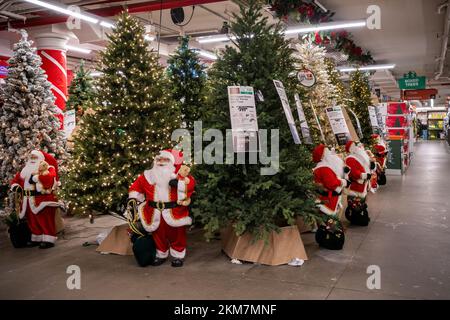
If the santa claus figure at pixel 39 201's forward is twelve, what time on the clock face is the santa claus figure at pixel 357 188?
the santa claus figure at pixel 357 188 is roughly at 8 o'clock from the santa claus figure at pixel 39 201.

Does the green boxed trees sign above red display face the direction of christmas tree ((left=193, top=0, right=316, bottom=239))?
yes

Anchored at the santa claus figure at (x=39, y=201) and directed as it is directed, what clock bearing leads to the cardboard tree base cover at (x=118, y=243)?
The cardboard tree base cover is roughly at 9 o'clock from the santa claus figure.

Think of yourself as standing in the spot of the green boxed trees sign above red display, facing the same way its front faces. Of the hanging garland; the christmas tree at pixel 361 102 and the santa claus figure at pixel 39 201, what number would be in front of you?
3

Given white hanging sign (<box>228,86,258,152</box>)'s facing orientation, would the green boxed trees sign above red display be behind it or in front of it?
behind

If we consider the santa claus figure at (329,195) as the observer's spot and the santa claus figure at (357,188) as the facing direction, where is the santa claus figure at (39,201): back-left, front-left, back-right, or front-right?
back-left

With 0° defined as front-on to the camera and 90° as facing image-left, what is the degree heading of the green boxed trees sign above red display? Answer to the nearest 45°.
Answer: approximately 0°

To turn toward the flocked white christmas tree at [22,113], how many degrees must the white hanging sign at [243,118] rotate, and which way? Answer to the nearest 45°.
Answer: approximately 135° to its right

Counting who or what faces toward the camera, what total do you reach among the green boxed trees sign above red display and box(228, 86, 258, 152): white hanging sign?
2
